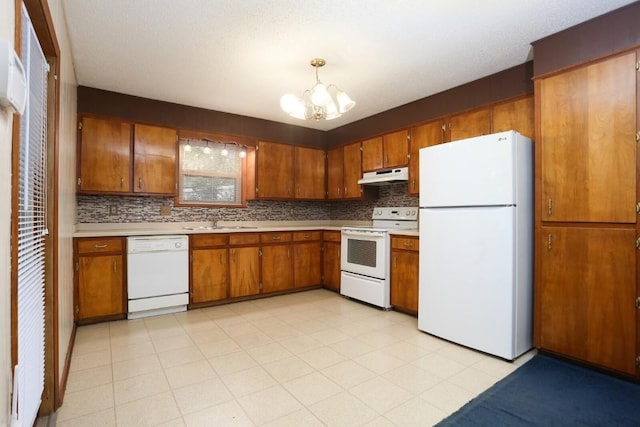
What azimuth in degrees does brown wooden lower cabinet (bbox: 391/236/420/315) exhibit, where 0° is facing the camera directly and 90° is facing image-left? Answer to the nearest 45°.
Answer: approximately 45°

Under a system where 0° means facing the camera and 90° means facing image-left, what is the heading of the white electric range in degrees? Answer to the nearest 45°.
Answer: approximately 45°

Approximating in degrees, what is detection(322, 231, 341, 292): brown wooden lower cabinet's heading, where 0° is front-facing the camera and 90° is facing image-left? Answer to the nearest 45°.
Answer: approximately 45°

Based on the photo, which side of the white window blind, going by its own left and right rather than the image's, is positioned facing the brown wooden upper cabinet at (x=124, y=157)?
left

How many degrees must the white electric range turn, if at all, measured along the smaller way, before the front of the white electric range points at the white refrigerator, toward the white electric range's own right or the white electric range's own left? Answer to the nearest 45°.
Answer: approximately 90° to the white electric range's own left

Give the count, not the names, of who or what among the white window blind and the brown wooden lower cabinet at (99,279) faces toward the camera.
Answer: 1

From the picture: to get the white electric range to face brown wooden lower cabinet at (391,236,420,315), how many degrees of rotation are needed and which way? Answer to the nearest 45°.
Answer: approximately 90° to its left

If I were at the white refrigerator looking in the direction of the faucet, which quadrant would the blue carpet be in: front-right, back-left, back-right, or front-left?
back-left

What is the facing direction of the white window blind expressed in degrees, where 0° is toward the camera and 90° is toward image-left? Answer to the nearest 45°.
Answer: approximately 270°
